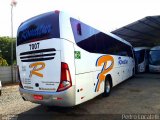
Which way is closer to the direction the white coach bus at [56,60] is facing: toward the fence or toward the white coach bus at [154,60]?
the white coach bus

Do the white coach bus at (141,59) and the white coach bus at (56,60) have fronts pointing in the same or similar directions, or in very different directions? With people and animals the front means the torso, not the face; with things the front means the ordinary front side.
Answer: very different directions

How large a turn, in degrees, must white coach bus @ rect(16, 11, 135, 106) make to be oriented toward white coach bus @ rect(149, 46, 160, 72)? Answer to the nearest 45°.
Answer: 0° — it already faces it

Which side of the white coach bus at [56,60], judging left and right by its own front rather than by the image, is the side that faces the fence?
left

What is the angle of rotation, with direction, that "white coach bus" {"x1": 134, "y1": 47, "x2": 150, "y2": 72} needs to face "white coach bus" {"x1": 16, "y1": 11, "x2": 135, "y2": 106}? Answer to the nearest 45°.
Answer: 0° — it already faces it

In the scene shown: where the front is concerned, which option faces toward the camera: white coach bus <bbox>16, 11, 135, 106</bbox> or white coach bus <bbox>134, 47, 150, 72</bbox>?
white coach bus <bbox>134, 47, 150, 72</bbox>

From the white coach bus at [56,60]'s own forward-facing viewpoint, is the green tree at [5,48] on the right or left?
on its left

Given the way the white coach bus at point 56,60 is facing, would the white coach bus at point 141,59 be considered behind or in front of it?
in front

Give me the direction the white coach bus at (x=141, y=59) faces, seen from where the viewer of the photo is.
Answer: facing the viewer

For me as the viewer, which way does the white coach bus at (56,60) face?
facing away from the viewer and to the right of the viewer

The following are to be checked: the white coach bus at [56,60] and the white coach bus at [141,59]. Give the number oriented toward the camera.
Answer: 1
